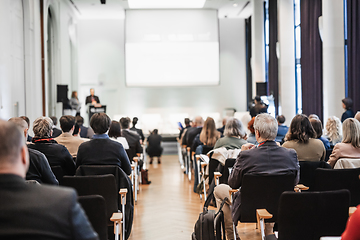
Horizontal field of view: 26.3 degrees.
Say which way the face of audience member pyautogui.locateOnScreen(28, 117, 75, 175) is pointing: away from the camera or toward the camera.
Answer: away from the camera

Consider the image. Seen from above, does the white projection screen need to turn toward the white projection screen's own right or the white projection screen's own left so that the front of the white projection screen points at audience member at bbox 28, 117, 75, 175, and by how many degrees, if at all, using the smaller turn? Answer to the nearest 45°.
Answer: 0° — it already faces them

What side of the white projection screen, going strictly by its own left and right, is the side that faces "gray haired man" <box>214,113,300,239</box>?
front

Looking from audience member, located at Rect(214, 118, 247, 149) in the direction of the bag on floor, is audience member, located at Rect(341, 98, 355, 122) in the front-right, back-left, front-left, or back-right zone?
back-left

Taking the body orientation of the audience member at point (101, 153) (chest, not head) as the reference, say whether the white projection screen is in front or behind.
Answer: in front

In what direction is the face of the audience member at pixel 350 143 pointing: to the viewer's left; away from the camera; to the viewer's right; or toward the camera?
away from the camera

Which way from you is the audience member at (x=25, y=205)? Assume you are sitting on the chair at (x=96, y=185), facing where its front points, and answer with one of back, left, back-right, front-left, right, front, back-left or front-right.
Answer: back

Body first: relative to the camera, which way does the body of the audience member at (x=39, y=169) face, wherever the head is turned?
away from the camera

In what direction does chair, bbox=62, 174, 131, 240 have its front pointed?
away from the camera

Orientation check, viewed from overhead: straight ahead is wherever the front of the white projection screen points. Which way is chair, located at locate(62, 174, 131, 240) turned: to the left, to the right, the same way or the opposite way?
the opposite way

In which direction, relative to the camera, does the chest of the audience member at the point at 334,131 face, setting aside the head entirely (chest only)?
away from the camera

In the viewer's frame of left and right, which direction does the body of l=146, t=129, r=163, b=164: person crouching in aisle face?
facing away from the viewer

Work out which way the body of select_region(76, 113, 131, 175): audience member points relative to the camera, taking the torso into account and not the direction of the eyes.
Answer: away from the camera
